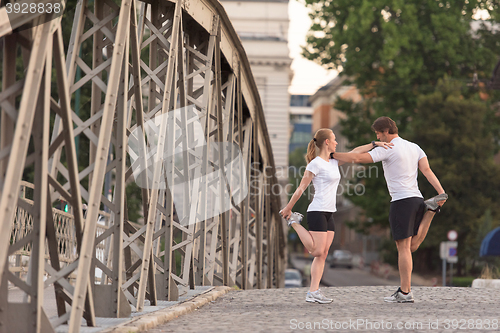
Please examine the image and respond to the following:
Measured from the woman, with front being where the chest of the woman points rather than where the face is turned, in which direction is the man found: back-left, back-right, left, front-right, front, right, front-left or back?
front

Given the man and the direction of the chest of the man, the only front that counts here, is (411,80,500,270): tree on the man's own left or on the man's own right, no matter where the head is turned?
on the man's own right

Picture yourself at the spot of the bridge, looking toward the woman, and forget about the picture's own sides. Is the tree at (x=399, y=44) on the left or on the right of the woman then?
left

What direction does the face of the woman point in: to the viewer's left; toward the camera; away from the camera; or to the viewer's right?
to the viewer's right

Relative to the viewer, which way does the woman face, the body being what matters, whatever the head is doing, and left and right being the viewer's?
facing to the right of the viewer

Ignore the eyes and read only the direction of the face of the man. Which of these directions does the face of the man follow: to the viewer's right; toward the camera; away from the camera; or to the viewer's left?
to the viewer's left

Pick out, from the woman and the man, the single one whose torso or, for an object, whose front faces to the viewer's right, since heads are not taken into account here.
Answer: the woman

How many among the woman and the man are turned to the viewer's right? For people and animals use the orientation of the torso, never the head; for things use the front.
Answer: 1

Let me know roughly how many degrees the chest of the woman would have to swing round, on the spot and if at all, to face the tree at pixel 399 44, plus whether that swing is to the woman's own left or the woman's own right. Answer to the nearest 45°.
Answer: approximately 90° to the woman's own left

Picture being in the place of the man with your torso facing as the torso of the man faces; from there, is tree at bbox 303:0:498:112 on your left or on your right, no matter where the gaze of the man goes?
on your right
